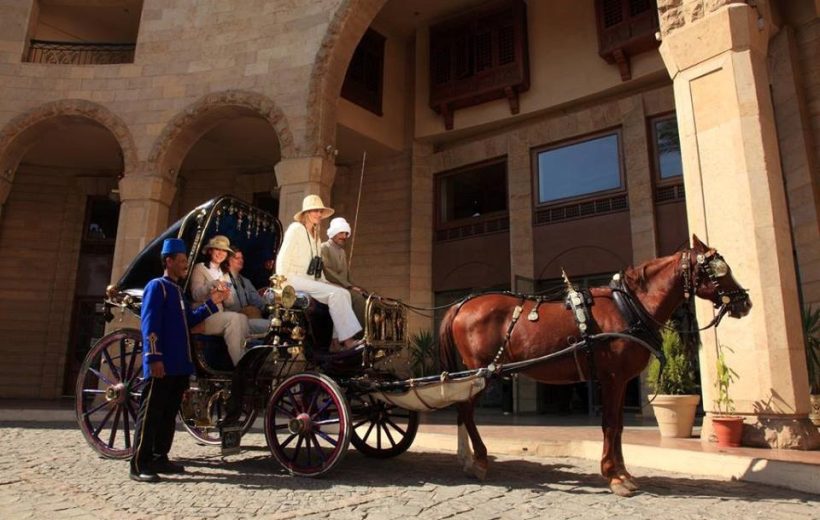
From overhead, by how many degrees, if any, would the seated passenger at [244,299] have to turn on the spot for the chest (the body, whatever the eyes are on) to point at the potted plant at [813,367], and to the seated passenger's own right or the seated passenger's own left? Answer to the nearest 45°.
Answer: approximately 45° to the seated passenger's own left

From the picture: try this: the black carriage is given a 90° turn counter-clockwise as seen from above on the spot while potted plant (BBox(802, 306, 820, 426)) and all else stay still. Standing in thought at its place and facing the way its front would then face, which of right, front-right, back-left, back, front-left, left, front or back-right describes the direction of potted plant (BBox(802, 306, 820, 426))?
front-right

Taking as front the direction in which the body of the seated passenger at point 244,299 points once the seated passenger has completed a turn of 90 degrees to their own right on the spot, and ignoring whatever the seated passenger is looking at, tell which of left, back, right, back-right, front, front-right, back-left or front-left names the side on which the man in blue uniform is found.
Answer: front

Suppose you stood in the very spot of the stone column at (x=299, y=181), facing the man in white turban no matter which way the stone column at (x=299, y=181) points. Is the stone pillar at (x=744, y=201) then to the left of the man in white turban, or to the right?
left

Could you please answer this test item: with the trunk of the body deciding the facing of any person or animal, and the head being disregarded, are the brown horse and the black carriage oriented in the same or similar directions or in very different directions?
same or similar directions

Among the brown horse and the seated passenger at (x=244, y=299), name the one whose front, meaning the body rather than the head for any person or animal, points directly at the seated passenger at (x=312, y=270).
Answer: the seated passenger at (x=244, y=299)

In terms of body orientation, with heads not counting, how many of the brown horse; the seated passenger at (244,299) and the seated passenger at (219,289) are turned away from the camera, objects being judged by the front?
0

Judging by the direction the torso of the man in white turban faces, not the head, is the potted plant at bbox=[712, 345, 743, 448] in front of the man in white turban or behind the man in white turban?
in front

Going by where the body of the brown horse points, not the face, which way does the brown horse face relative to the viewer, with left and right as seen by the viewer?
facing to the right of the viewer

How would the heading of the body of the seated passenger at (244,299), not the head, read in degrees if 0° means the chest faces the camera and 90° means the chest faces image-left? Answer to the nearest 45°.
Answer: approximately 315°

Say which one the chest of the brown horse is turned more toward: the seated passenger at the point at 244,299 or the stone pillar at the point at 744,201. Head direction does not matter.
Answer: the stone pillar

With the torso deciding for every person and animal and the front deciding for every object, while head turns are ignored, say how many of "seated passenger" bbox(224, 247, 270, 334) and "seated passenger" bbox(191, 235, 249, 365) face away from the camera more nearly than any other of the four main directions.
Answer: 0

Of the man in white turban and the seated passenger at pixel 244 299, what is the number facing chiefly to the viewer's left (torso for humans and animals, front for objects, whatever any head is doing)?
0

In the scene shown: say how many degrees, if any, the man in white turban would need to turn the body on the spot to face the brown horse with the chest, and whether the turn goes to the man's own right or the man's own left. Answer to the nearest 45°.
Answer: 0° — they already face it

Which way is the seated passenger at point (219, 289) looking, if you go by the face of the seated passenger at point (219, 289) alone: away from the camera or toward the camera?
toward the camera

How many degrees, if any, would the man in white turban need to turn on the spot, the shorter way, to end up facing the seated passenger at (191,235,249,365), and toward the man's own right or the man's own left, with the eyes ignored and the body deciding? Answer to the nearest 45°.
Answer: approximately 135° to the man's own right

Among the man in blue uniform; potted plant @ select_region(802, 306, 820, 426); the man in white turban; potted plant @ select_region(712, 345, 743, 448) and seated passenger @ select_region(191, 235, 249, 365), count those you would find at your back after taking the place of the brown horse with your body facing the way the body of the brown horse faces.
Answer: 3
